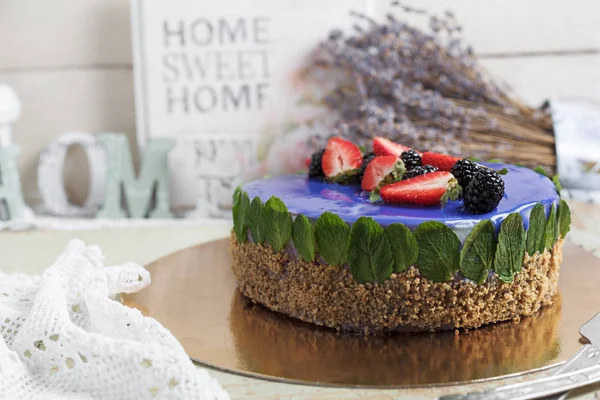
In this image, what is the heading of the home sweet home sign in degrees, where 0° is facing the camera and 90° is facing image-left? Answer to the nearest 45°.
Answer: approximately 0°

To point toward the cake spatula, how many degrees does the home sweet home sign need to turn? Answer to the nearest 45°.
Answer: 0° — it already faces it

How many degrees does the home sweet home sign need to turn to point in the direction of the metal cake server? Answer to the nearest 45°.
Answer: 0° — it already faces it

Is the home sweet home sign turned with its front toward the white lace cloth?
yes

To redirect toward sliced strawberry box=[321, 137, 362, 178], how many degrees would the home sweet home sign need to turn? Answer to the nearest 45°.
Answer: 0° — it already faces it

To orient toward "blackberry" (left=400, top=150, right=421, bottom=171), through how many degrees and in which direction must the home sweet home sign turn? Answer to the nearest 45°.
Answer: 0° — it already faces it
